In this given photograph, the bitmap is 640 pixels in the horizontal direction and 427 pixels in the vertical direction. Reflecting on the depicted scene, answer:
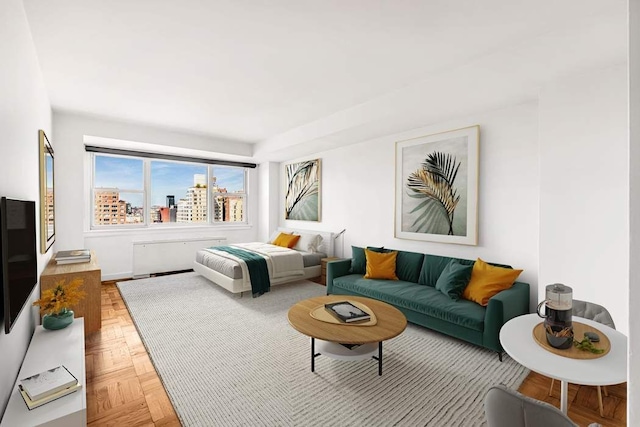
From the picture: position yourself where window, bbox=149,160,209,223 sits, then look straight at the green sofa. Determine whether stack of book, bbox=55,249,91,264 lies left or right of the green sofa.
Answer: right

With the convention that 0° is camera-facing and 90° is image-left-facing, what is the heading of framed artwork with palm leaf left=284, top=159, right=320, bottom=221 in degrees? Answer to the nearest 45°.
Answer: approximately 45°

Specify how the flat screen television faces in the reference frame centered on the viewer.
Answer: facing to the right of the viewer

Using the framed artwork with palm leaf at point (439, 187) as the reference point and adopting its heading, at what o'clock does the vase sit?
The vase is roughly at 12 o'clock from the framed artwork with palm leaf.

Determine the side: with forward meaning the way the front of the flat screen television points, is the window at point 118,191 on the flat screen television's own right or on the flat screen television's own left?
on the flat screen television's own left

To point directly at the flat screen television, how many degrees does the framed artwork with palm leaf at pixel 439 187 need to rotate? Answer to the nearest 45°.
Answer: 0° — it already faces it
